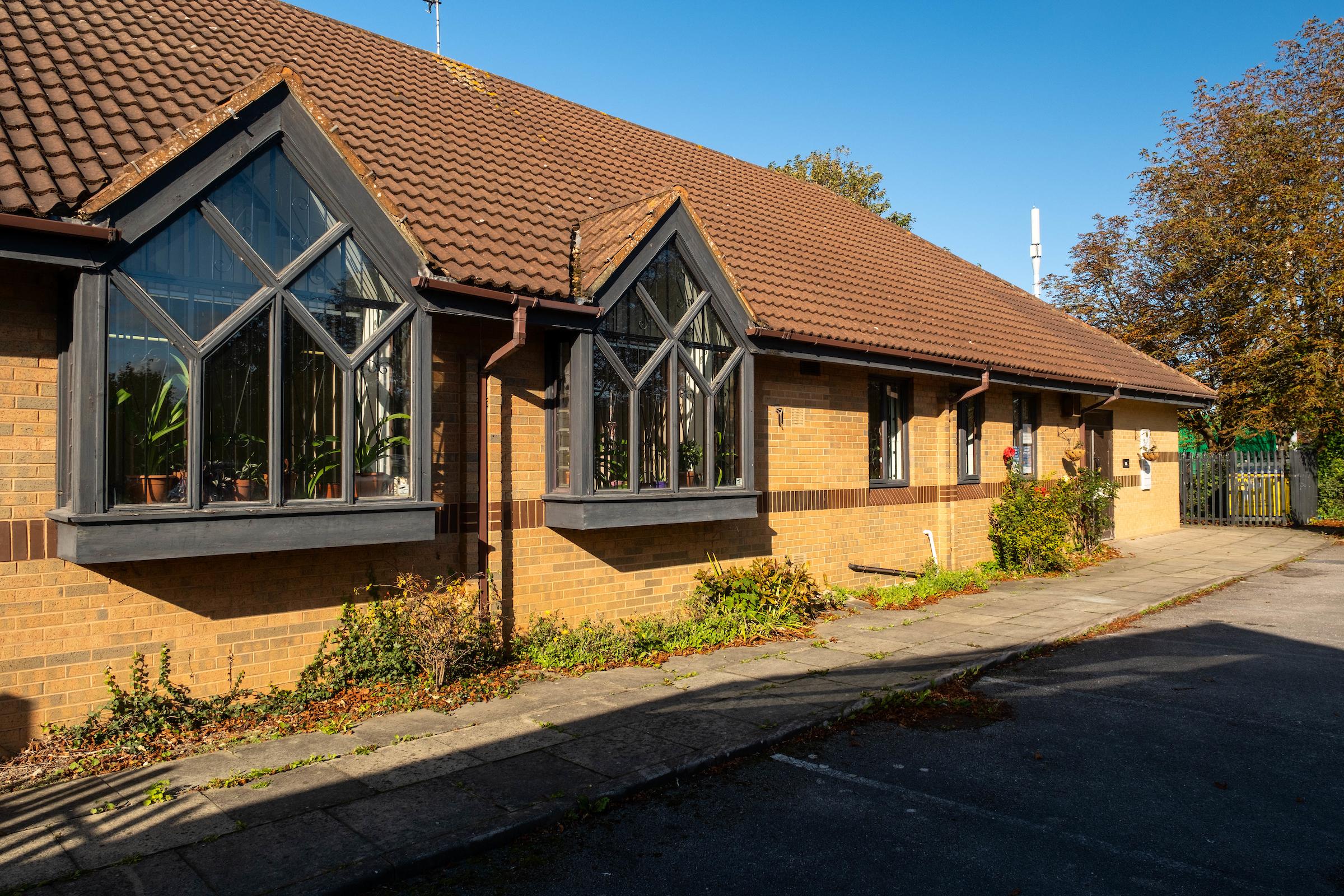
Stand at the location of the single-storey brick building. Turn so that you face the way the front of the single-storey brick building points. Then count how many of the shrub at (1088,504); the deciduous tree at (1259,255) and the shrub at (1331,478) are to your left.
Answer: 3

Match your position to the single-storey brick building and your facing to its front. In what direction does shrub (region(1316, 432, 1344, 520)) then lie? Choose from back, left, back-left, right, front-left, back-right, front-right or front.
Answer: left

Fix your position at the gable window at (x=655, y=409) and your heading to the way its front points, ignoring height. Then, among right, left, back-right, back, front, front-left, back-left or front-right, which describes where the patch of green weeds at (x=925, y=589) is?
left

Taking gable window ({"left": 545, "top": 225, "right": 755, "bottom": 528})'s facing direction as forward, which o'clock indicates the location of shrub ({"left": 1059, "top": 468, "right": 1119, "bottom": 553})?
The shrub is roughly at 9 o'clock from the gable window.

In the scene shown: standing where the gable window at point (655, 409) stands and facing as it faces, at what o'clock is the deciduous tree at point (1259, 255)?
The deciduous tree is roughly at 9 o'clock from the gable window.

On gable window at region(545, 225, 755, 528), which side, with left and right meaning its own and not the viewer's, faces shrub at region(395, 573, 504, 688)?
right

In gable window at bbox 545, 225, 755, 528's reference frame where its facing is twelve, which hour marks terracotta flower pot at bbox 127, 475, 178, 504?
The terracotta flower pot is roughly at 3 o'clock from the gable window.

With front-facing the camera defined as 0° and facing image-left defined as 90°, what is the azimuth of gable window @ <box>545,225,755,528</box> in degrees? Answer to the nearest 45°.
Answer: approximately 315°

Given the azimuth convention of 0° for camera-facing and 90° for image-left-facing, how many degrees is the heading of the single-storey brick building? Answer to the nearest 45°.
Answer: approximately 315°

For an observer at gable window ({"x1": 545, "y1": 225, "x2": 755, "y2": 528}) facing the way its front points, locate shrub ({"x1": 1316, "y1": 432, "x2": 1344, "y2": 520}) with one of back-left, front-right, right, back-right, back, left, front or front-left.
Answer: left

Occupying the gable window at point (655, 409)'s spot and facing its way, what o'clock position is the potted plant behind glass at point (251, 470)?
The potted plant behind glass is roughly at 3 o'clock from the gable window.

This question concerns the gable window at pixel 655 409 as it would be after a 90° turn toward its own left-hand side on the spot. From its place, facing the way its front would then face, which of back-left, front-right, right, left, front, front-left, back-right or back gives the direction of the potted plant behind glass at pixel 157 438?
back

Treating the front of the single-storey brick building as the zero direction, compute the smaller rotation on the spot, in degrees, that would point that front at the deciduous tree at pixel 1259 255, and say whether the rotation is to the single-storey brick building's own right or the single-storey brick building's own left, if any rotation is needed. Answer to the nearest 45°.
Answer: approximately 90° to the single-storey brick building's own left
